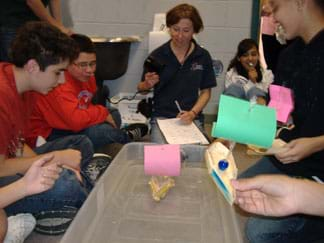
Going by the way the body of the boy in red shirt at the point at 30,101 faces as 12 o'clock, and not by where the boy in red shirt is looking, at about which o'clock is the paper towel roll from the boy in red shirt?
The paper towel roll is roughly at 10 o'clock from the boy in red shirt.

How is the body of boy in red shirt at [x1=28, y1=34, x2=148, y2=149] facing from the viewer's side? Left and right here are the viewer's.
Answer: facing the viewer and to the right of the viewer

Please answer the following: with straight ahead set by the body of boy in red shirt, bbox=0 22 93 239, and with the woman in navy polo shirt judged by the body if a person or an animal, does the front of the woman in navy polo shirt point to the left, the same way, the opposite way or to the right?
to the right

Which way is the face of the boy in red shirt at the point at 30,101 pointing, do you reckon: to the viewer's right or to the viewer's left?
to the viewer's right

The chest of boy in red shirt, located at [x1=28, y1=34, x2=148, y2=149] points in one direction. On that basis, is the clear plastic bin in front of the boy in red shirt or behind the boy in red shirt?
in front

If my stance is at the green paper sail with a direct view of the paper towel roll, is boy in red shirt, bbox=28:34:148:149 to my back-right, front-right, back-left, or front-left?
front-left

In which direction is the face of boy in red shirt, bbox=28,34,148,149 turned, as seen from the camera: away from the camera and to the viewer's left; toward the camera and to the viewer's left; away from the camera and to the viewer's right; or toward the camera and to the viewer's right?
toward the camera and to the viewer's right

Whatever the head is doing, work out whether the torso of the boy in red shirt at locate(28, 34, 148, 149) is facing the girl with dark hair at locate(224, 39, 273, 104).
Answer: no

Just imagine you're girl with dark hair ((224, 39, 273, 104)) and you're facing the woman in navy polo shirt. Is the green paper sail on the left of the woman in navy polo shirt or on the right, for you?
left

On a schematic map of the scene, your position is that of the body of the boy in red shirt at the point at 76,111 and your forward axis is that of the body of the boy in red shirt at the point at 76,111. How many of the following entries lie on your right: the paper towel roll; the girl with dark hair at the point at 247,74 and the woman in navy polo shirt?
0

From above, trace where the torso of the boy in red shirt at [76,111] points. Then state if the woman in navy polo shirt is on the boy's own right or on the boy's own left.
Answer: on the boy's own left

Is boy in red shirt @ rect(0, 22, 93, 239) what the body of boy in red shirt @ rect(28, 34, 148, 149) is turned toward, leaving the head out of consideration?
no

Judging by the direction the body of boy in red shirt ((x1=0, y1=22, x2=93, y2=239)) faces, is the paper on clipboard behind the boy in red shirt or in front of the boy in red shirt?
in front

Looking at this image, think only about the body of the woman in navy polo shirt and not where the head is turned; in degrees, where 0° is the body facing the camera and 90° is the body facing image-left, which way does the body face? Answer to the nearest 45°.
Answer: approximately 0°

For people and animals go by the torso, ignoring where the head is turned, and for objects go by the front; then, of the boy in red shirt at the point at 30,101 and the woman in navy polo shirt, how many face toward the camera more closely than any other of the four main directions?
1

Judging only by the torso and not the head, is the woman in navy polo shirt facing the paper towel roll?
no

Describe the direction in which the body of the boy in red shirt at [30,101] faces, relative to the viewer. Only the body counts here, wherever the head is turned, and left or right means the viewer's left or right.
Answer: facing to the right of the viewer
